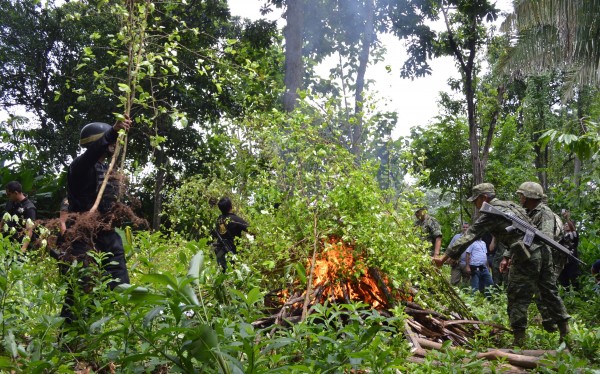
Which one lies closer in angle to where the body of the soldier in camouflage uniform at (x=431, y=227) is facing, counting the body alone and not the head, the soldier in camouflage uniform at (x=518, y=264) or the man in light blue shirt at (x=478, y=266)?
the soldier in camouflage uniform

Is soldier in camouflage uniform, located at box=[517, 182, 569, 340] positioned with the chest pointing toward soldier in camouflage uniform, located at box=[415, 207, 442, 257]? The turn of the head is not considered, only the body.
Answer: no

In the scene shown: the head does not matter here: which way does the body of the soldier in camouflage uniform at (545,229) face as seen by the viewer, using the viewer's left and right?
facing to the left of the viewer

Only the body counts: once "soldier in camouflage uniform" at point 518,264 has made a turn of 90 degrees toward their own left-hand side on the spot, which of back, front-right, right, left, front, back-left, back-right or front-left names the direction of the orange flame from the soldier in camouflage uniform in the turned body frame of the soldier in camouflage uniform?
front-right

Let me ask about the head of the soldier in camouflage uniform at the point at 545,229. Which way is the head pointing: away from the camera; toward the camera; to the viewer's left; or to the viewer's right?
to the viewer's left

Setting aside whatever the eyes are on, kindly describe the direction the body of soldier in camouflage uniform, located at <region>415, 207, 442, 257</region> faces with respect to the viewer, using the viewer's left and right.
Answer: facing the viewer and to the left of the viewer

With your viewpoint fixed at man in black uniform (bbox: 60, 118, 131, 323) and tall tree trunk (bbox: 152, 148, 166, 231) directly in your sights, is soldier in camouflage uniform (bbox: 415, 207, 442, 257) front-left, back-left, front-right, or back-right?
front-right

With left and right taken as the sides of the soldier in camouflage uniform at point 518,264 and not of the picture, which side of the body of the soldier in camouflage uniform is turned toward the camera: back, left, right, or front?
left

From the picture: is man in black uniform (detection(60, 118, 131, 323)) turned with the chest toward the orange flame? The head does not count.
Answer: yes

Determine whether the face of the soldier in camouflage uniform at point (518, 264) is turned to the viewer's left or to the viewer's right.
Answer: to the viewer's left
